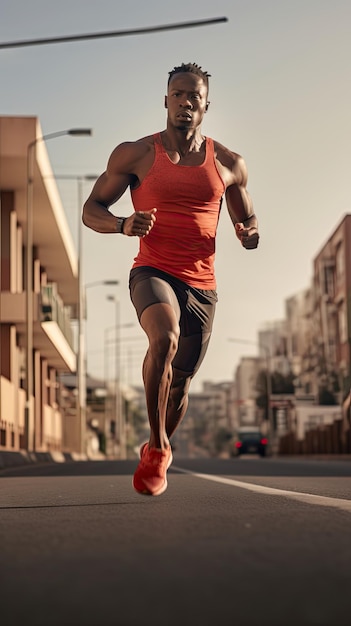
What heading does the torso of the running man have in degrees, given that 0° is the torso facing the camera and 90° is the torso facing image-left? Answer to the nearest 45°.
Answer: approximately 0°

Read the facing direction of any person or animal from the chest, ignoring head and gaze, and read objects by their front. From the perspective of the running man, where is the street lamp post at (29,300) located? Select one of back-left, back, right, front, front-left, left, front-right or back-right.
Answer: back
